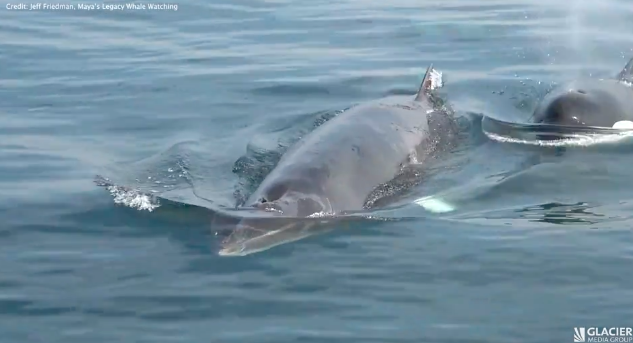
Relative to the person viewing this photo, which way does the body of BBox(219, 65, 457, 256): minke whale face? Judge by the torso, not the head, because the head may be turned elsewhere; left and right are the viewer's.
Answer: facing the viewer and to the left of the viewer

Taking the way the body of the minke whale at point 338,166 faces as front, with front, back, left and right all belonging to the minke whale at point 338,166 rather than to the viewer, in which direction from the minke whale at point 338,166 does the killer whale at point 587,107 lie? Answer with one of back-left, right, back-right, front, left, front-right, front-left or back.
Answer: back
